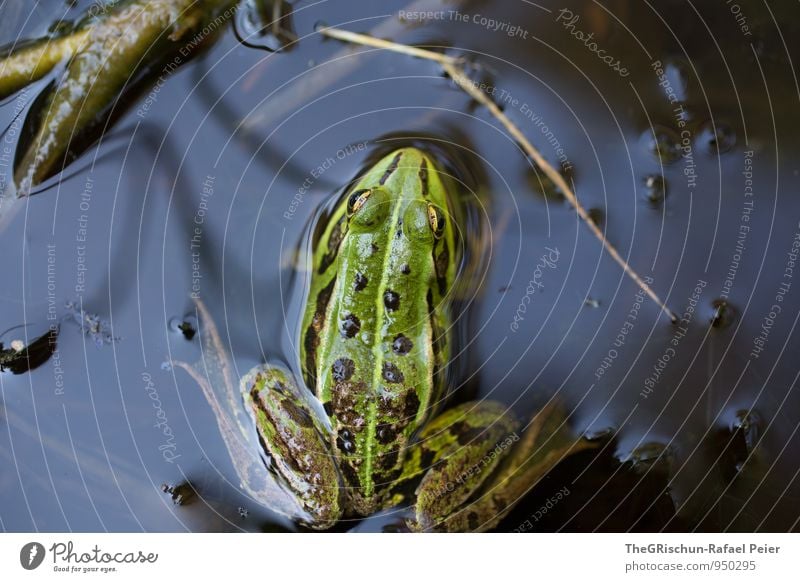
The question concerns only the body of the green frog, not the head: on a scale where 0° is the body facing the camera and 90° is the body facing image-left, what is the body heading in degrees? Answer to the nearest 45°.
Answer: approximately 180°
